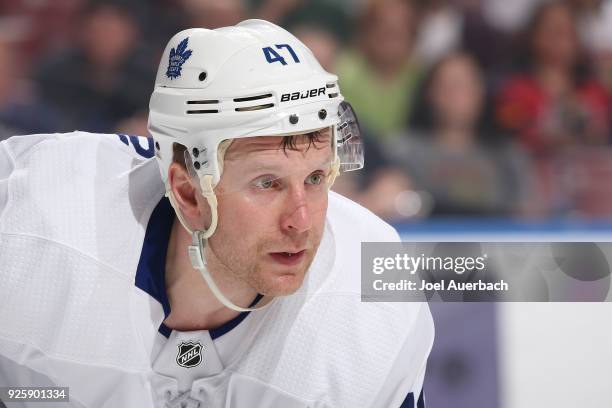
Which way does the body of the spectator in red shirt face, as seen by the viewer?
toward the camera
